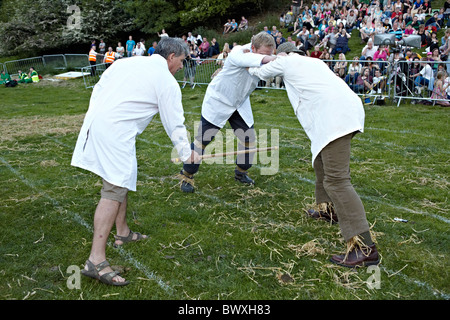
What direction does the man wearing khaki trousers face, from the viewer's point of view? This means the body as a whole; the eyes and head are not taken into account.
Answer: to the viewer's left

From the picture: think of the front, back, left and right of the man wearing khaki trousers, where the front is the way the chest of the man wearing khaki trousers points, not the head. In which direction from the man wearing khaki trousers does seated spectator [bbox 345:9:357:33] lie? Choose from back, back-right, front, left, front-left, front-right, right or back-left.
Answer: right

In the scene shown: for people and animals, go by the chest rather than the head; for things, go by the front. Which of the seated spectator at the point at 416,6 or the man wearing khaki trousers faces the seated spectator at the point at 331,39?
the seated spectator at the point at 416,6

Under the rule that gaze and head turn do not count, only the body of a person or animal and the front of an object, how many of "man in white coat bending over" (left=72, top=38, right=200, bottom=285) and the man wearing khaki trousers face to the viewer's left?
1

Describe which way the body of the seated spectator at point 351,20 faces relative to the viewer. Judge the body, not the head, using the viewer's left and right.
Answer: facing the viewer and to the left of the viewer

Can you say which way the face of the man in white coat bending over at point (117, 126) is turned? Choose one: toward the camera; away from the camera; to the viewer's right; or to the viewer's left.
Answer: to the viewer's right

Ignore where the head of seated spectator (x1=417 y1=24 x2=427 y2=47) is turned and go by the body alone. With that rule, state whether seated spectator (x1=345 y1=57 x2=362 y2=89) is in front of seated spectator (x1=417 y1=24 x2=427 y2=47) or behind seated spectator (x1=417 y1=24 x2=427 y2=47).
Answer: in front

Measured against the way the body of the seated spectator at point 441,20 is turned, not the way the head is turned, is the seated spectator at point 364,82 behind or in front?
in front

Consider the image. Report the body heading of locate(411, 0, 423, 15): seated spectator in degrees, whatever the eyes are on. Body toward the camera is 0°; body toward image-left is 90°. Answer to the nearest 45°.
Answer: approximately 45°

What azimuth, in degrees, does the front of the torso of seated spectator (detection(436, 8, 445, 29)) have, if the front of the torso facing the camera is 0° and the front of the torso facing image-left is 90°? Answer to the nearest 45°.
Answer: approximately 45°

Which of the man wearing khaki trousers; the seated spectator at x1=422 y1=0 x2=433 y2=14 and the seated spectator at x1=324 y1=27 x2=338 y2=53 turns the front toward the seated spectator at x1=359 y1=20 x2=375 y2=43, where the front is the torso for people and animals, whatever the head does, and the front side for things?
the seated spectator at x1=422 y1=0 x2=433 y2=14

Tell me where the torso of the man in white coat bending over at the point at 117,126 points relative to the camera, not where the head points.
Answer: to the viewer's right
